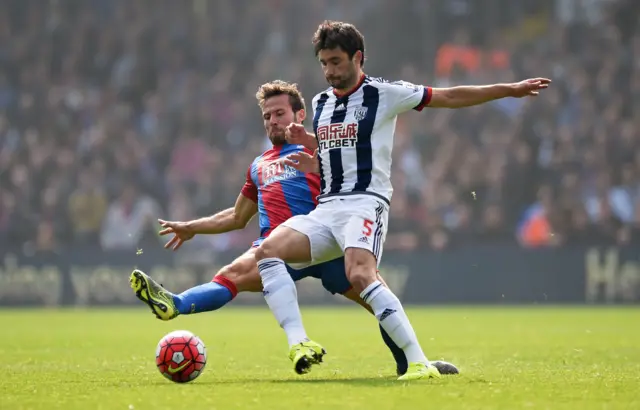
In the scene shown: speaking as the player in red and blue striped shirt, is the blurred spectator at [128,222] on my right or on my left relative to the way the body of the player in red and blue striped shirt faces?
on my right

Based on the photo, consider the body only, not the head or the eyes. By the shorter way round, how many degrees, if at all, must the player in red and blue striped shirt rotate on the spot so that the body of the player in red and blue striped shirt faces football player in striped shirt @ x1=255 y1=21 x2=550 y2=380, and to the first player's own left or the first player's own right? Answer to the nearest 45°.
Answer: approximately 90° to the first player's own left

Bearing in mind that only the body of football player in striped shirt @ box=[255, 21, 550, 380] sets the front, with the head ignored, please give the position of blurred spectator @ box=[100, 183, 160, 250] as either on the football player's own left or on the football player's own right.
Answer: on the football player's own right

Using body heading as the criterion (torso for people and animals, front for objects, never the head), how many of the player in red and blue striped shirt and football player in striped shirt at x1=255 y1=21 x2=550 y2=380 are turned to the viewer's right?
0

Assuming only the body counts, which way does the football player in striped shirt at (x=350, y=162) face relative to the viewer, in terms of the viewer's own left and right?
facing the viewer and to the left of the viewer

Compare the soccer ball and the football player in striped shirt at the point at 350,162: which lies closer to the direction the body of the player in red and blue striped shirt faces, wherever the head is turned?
the soccer ball

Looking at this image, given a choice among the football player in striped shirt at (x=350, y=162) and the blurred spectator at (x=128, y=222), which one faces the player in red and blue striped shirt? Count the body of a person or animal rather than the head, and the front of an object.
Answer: the blurred spectator

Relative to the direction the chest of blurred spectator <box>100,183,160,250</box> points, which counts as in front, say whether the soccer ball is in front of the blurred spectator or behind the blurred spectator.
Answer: in front

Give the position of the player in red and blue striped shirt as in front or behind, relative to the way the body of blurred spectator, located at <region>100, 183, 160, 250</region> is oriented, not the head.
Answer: in front

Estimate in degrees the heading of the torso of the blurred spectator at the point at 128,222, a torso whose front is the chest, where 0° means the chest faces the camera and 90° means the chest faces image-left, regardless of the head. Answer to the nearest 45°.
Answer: approximately 0°

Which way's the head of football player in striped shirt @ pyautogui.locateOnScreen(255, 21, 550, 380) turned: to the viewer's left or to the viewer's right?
to the viewer's left

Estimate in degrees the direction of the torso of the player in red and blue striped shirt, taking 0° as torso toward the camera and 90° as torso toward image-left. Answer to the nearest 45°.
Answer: approximately 45°

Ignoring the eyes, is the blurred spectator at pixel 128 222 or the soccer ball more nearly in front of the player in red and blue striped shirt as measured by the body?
the soccer ball
